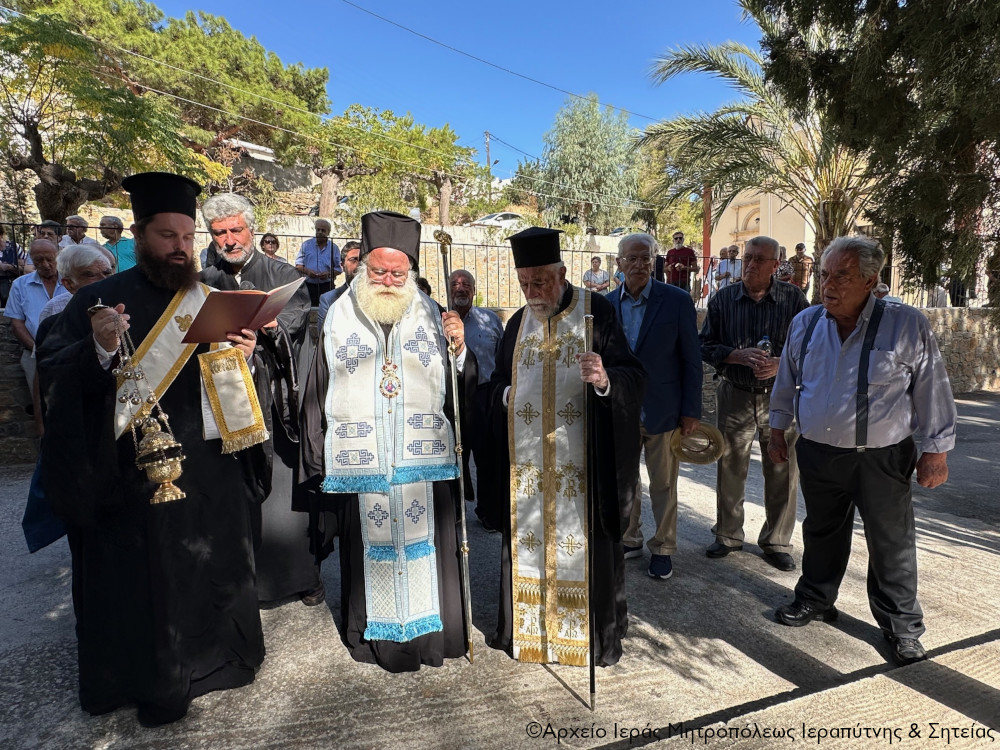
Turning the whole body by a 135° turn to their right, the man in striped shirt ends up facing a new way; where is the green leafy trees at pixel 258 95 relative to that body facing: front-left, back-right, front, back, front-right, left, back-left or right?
front

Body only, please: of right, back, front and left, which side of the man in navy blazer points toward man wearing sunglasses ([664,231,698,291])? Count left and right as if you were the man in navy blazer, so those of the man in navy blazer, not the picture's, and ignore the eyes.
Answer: back

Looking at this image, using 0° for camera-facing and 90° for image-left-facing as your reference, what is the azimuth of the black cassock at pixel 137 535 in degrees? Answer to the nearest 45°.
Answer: approximately 315°

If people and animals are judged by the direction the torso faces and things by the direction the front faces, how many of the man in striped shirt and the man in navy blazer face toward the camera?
2

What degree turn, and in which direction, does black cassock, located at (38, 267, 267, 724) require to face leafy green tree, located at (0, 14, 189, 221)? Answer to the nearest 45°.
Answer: approximately 135° to its left

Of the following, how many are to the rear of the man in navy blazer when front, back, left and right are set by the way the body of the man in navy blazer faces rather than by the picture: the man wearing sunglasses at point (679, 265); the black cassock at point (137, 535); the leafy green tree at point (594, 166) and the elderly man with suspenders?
2

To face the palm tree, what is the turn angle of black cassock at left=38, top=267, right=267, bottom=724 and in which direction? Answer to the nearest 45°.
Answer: approximately 90° to its left

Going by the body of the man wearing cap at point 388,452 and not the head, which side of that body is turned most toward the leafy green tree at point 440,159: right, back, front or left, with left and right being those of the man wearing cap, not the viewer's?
back

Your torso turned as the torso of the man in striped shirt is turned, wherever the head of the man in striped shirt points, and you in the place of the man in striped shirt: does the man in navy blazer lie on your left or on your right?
on your right

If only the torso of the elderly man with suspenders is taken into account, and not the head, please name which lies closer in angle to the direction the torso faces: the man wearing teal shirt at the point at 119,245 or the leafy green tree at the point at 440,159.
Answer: the man wearing teal shirt

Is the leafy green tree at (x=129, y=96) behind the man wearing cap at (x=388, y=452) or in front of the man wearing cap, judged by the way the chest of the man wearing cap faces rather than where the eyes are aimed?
behind

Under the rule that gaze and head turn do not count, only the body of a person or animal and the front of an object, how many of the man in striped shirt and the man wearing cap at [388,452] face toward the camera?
2

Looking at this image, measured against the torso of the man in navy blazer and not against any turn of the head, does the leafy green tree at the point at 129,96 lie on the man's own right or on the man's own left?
on the man's own right
